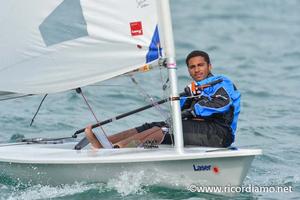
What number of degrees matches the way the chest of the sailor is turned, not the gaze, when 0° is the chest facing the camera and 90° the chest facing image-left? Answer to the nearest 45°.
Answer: approximately 90°
